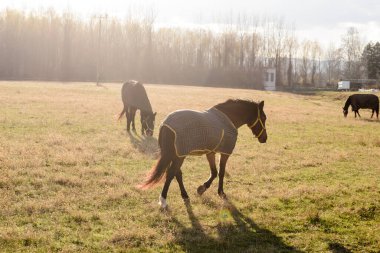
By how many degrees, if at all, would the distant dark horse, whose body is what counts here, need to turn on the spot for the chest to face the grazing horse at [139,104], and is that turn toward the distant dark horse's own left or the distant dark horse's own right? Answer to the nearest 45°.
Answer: approximately 45° to the distant dark horse's own left

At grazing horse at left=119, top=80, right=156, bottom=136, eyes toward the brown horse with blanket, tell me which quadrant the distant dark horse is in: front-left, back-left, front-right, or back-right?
back-left

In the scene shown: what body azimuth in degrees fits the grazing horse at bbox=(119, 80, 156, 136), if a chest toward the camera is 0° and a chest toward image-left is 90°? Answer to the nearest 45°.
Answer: approximately 315°

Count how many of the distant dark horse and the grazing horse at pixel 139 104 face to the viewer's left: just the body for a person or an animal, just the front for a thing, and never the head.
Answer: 1

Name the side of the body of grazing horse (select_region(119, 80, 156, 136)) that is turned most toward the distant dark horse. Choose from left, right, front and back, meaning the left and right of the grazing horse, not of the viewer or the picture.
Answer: left

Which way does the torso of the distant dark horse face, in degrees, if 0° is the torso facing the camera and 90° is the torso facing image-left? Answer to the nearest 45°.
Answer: approximately 90°

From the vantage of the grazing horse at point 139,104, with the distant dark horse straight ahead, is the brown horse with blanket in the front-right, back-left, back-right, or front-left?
back-right

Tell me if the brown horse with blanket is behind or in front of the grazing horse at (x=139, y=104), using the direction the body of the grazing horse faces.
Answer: in front

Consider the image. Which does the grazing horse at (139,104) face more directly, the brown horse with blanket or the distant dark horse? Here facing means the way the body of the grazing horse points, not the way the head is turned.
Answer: the brown horse with blanket

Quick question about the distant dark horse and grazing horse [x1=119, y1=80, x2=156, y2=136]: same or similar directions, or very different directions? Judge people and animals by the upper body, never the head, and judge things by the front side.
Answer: very different directions
